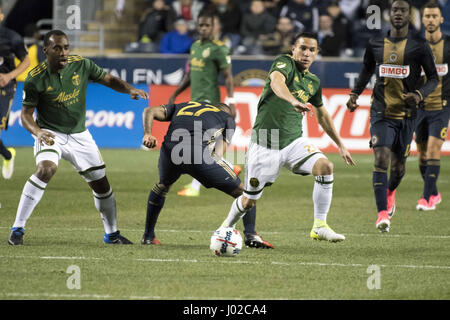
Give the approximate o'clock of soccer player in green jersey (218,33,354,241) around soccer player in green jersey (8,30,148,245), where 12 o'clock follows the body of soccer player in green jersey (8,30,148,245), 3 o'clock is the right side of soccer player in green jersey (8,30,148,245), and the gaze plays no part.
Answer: soccer player in green jersey (218,33,354,241) is roughly at 11 o'clock from soccer player in green jersey (8,30,148,245).

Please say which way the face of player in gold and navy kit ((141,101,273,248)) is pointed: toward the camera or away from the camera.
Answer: away from the camera

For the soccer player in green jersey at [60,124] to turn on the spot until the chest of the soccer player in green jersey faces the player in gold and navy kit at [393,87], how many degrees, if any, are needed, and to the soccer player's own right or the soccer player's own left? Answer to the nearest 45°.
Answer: approximately 45° to the soccer player's own left
